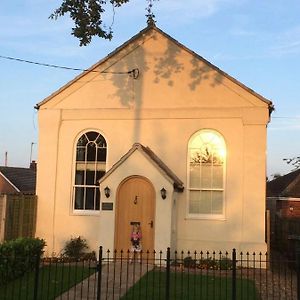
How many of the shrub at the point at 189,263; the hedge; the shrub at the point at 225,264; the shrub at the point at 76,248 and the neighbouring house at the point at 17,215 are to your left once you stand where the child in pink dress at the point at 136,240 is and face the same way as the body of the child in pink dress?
2

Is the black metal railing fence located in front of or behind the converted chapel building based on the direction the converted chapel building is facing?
in front

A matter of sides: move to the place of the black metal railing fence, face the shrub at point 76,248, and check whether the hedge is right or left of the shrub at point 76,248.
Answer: left

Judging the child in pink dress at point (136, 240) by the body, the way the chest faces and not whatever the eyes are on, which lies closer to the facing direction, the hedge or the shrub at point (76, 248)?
the hedge

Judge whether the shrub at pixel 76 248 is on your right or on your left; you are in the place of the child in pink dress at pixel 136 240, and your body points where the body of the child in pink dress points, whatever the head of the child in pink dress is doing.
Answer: on your right

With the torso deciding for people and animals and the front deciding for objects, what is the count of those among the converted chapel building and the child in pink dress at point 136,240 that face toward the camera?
2

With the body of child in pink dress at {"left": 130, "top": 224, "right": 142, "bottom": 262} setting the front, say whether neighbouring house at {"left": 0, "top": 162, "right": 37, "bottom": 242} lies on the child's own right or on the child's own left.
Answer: on the child's own right

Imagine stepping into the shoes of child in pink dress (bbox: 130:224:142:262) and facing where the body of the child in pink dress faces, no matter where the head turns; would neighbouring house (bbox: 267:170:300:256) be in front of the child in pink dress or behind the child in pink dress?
behind

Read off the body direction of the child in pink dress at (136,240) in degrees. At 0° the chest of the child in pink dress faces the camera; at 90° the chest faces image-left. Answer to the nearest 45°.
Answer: approximately 0°

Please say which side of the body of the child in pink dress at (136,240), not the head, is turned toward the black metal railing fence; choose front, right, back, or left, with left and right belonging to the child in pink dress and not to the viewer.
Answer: front

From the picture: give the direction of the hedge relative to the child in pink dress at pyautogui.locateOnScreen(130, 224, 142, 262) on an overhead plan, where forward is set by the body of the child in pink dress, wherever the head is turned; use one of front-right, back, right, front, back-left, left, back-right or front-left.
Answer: front-right

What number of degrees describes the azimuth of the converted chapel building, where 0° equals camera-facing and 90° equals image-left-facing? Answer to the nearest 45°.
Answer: approximately 0°
